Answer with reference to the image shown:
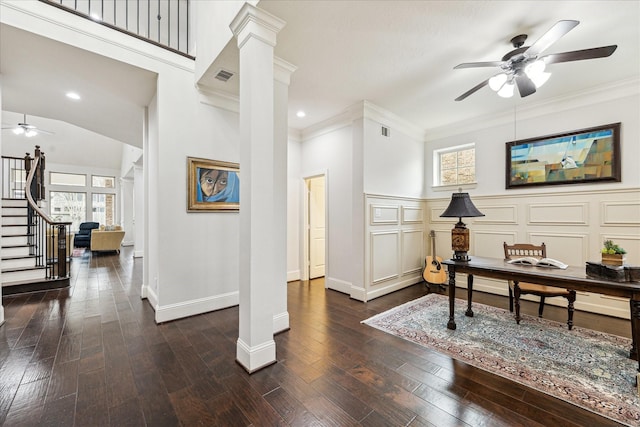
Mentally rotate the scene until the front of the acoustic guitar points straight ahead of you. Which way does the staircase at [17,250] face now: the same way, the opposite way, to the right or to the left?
to the left

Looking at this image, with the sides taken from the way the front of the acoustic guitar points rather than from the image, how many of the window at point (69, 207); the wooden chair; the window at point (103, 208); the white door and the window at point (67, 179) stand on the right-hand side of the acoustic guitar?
4

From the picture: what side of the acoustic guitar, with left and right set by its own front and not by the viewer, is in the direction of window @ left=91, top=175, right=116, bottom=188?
right

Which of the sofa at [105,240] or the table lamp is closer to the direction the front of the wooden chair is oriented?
the table lamp
